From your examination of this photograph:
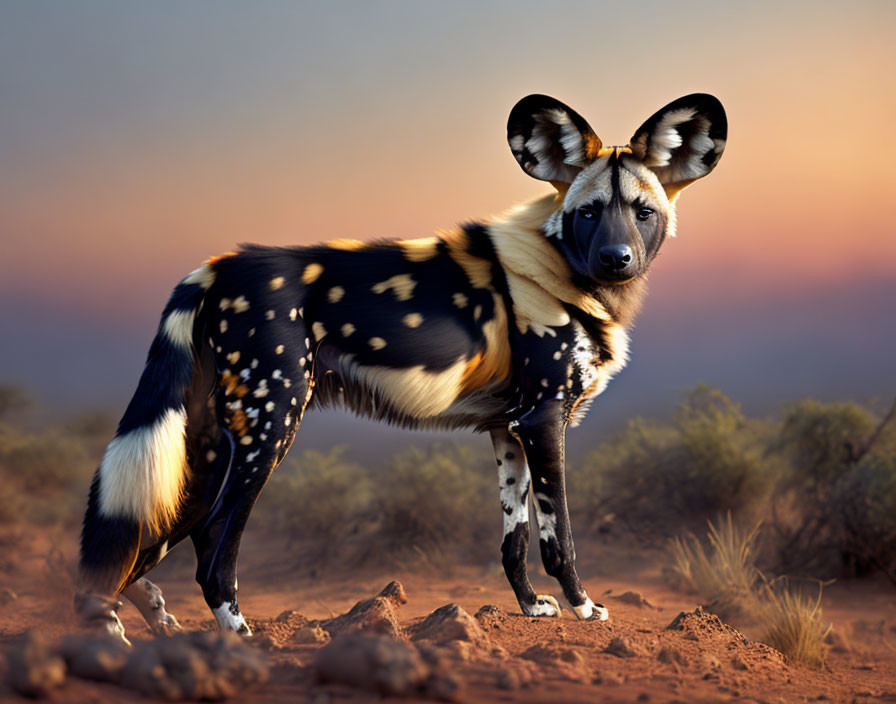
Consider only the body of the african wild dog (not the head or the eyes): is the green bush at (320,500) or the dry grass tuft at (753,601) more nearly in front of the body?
the dry grass tuft

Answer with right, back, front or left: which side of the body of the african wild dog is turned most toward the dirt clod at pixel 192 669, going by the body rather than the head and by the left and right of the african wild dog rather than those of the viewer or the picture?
right

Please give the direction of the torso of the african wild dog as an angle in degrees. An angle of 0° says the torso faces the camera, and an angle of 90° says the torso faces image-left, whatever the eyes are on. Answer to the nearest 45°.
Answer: approximately 270°

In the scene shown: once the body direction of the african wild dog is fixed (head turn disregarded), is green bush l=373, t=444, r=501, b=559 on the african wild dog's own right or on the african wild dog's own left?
on the african wild dog's own left

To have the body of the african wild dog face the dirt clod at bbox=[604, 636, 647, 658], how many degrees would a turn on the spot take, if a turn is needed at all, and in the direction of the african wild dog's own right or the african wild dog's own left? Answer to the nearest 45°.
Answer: approximately 45° to the african wild dog's own right
